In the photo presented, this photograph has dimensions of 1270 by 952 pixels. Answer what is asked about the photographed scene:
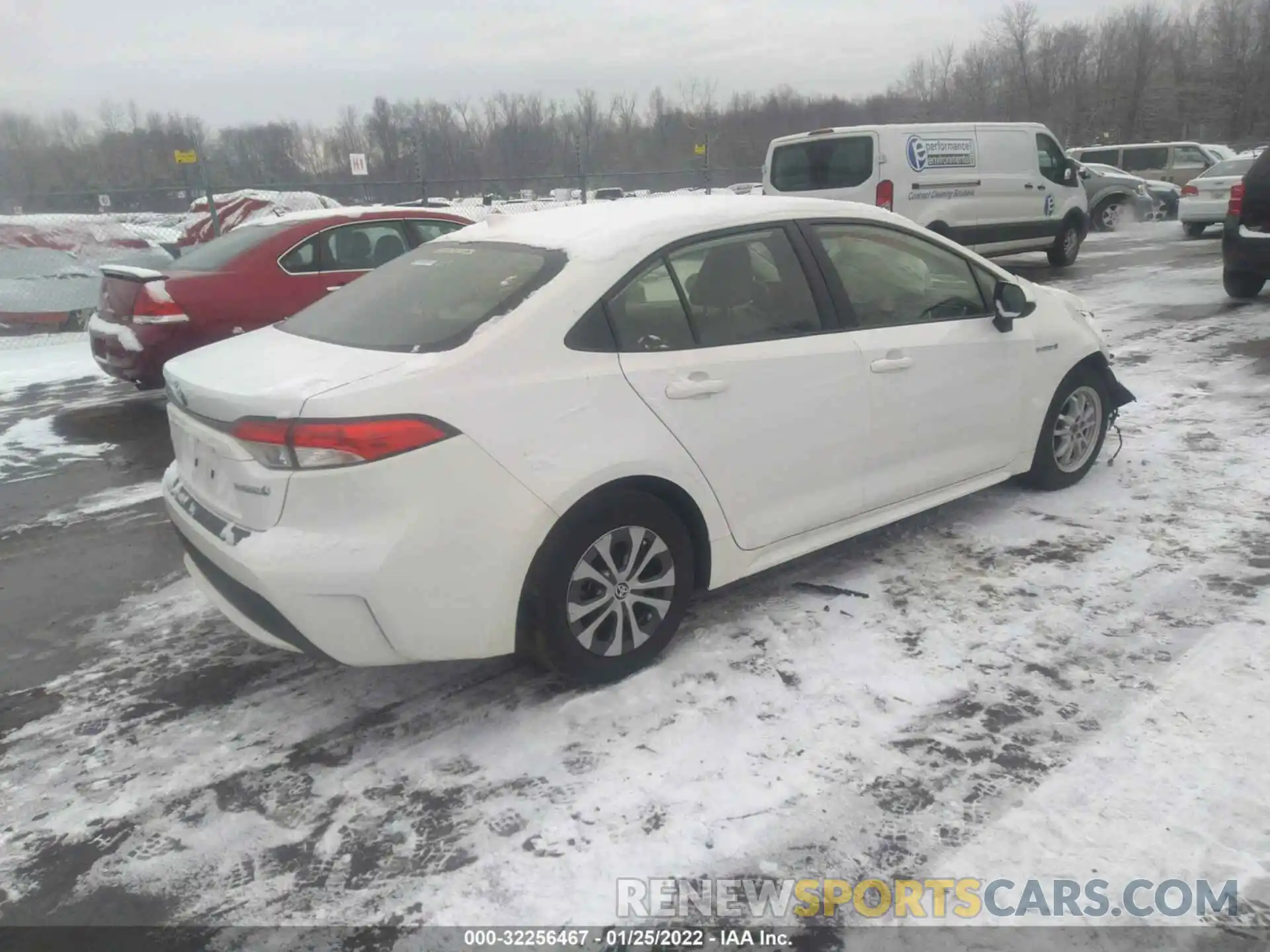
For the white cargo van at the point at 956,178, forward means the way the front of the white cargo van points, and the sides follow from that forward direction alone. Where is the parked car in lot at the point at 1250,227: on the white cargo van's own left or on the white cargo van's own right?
on the white cargo van's own right

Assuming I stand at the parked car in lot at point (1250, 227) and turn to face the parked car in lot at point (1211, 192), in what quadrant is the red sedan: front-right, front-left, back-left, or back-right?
back-left

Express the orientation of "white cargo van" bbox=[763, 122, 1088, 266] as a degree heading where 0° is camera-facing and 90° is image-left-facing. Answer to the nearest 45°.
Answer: approximately 225°

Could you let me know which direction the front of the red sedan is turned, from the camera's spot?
facing away from the viewer and to the right of the viewer

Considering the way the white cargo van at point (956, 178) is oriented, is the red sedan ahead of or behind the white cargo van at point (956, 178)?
behind

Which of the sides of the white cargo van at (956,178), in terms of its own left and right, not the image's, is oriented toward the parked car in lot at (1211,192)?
front

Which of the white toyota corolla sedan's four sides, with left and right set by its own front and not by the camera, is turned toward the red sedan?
left

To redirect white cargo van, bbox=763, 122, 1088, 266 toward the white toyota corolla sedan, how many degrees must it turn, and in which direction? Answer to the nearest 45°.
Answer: approximately 135° to its right

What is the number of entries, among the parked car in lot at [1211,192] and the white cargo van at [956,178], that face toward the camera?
0

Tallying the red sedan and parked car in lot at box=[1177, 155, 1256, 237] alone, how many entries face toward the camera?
0

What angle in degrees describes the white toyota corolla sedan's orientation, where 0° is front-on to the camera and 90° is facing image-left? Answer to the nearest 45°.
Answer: approximately 225°

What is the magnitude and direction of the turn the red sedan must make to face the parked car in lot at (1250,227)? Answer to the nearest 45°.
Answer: approximately 45° to its right

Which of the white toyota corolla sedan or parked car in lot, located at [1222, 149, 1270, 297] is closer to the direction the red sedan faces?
the parked car in lot

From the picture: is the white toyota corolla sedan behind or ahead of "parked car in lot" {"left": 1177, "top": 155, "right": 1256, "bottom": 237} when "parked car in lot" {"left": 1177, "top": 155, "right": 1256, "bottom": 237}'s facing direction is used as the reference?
behind

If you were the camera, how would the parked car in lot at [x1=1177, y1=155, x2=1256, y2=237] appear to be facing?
facing away from the viewer and to the right of the viewer
